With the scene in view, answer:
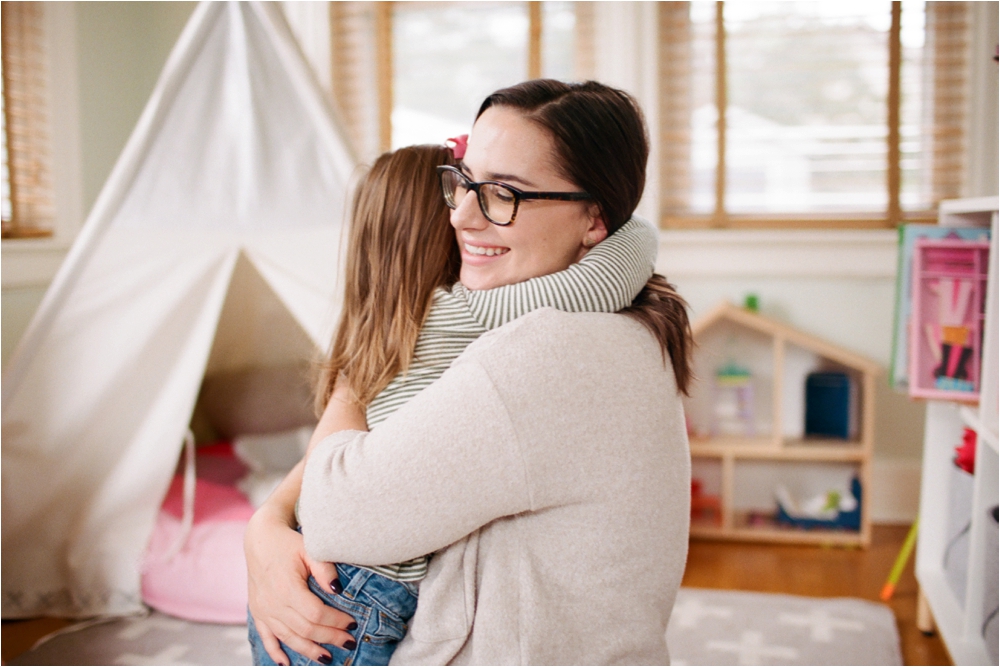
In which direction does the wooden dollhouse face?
toward the camera

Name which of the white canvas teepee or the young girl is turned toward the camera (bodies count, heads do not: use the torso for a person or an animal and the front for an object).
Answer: the white canvas teepee

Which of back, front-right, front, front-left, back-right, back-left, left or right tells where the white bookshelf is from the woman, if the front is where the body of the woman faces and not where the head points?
back-right

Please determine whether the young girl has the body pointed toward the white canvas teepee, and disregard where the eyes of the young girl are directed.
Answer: no

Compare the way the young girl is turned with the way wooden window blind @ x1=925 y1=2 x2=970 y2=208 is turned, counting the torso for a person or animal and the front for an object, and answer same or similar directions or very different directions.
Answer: very different directions

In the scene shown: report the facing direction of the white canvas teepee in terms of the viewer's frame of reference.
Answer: facing the viewer

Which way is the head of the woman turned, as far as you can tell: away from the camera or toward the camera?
toward the camera

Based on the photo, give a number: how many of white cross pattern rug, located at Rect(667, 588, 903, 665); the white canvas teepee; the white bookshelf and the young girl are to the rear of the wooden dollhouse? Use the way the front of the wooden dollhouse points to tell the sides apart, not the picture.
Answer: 0

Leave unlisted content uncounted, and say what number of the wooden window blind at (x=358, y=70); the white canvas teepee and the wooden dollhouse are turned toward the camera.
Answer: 3

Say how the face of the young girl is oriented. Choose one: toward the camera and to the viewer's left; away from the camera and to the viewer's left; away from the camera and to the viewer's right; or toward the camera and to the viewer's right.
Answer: away from the camera and to the viewer's right

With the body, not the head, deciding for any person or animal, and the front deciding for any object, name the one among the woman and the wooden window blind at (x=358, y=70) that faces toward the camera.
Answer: the wooden window blind

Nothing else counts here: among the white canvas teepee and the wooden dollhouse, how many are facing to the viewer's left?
0

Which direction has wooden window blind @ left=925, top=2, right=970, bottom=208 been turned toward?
toward the camera
